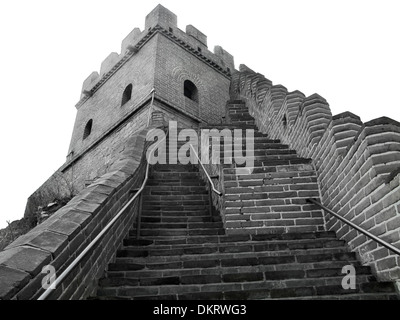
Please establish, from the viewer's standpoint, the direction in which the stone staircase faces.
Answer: facing the viewer

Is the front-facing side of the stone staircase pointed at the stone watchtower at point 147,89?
no
